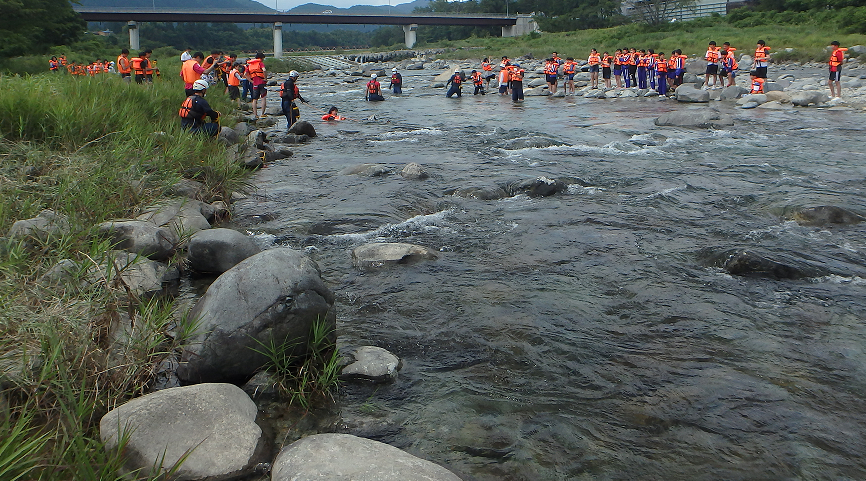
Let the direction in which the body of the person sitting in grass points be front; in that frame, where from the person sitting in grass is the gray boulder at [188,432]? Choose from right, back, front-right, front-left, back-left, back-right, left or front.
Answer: back-right

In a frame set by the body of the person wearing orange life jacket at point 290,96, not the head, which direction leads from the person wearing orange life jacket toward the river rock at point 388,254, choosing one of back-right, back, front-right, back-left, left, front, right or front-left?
right

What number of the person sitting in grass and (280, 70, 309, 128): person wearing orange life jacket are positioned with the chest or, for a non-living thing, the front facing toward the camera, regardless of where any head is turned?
0

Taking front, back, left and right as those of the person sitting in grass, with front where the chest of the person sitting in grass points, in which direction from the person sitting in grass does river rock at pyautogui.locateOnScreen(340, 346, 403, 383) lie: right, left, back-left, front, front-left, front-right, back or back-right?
back-right

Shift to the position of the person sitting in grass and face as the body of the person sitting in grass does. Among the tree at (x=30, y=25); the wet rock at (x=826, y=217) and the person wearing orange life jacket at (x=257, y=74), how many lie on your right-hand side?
1

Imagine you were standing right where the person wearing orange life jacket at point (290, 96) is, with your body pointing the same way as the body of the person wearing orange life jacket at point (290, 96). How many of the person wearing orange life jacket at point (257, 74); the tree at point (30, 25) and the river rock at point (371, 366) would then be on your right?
1

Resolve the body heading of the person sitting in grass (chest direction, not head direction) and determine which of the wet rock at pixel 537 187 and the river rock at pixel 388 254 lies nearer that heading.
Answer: the wet rock

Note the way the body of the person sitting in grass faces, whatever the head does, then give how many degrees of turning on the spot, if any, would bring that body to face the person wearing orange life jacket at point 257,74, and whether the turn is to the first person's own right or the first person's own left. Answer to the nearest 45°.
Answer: approximately 45° to the first person's own left

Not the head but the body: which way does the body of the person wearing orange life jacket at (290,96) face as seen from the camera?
to the viewer's right

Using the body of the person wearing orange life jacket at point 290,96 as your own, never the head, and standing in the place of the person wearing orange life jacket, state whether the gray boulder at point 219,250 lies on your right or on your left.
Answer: on your right

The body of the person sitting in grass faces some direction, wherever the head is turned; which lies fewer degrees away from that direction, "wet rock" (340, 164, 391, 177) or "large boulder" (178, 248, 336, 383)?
the wet rock

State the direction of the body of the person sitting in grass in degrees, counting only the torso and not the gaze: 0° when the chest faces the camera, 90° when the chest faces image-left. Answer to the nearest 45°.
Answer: approximately 225°
